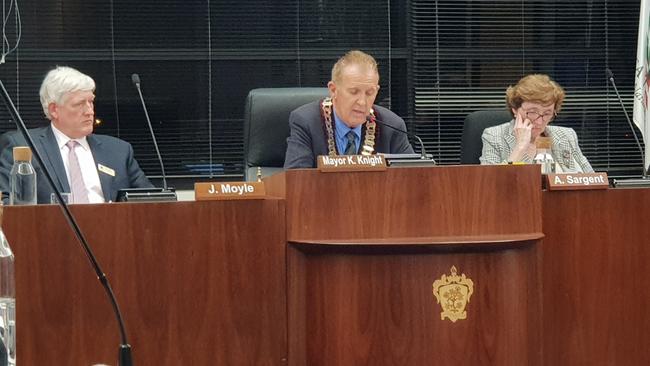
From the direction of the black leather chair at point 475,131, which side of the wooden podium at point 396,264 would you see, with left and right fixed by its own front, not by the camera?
back

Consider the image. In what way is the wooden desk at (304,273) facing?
toward the camera

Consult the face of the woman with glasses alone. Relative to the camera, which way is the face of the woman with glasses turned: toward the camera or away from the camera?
toward the camera

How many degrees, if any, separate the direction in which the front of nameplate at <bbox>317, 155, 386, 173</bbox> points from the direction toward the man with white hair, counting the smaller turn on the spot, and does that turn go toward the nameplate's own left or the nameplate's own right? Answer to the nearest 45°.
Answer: approximately 135° to the nameplate's own right

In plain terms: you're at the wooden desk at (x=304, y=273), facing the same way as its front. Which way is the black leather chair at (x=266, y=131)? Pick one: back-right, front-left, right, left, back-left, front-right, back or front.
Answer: back

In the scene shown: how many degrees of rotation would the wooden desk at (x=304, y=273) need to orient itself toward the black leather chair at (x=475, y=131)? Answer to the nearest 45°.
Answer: approximately 135° to its left

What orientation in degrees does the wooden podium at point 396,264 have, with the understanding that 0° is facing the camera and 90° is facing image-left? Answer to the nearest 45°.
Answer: approximately 0°

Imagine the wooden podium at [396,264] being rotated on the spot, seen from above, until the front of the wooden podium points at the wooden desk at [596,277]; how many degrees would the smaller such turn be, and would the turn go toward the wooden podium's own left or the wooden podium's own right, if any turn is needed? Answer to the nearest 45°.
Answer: approximately 135° to the wooden podium's own left

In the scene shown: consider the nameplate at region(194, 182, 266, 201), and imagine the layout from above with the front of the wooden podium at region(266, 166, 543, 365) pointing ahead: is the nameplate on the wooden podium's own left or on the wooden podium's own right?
on the wooden podium's own right

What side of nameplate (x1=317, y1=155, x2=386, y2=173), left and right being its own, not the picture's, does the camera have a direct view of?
front

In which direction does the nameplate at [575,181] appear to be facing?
toward the camera
